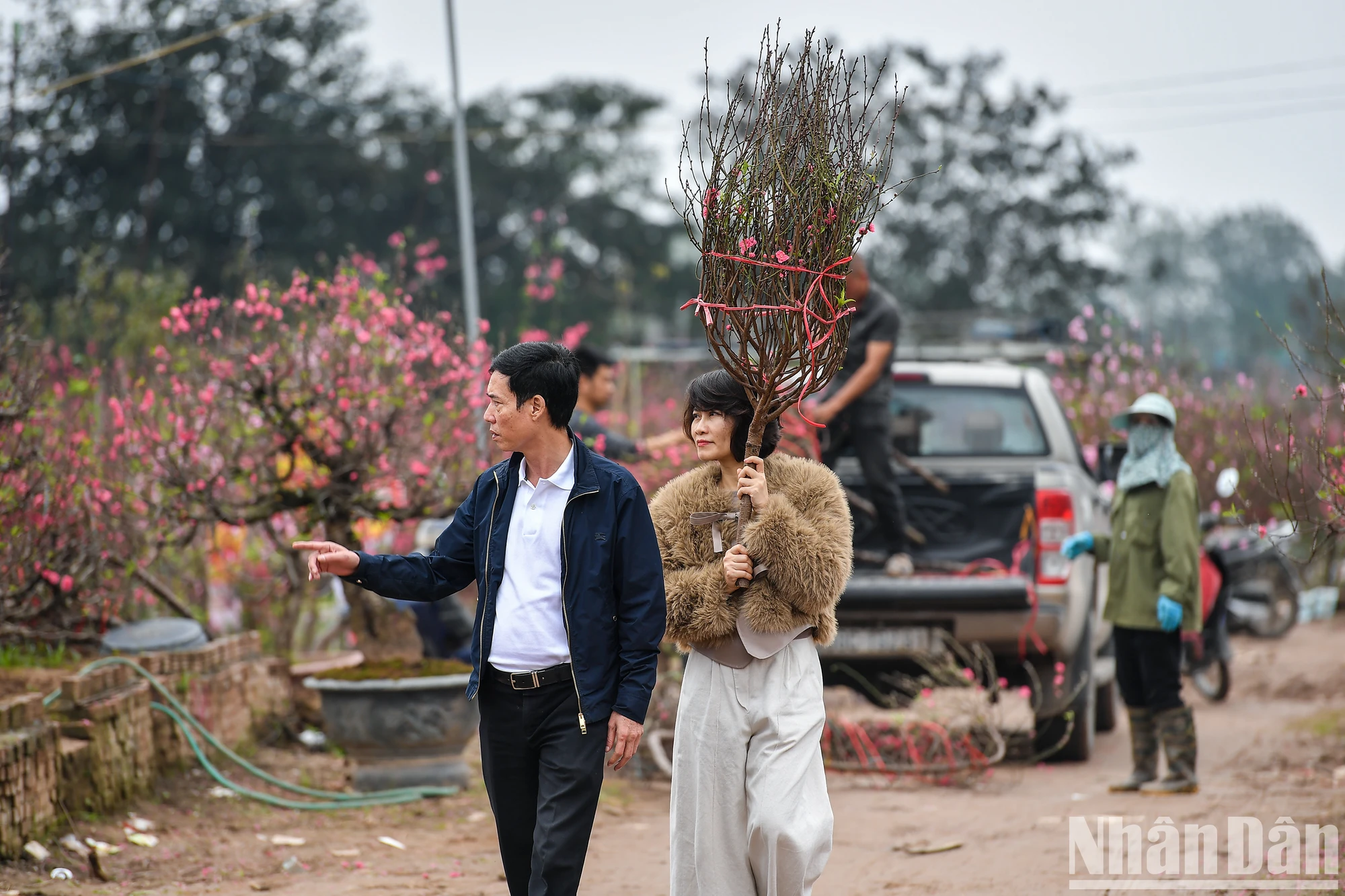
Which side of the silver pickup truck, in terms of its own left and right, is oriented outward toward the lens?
back

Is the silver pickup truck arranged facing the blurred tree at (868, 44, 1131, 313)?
yes

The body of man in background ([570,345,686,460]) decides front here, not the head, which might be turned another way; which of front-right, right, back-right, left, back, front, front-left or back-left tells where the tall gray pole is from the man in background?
left

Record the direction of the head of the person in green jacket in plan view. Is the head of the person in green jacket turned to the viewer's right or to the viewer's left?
to the viewer's left

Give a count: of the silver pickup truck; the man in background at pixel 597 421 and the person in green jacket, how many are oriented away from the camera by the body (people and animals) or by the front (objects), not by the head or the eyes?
1

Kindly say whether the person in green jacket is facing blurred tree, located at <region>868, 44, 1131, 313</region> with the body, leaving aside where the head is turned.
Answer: no

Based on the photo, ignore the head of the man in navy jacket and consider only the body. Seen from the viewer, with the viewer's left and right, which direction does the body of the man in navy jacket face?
facing the viewer and to the left of the viewer

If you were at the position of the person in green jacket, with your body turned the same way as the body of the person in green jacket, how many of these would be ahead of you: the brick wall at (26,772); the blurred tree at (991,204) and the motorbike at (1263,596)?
1

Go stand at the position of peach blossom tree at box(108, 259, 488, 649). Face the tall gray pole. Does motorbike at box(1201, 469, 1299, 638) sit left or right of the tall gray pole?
right

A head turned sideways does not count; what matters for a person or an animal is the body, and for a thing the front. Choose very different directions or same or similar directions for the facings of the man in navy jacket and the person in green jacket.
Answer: same or similar directions

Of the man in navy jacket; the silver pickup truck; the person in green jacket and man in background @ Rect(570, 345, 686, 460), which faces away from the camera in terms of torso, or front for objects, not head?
the silver pickup truck

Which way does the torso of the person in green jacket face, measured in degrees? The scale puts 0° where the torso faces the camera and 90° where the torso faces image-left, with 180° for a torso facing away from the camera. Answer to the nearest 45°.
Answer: approximately 45°

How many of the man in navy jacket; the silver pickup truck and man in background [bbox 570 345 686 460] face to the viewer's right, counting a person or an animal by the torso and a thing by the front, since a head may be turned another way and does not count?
1

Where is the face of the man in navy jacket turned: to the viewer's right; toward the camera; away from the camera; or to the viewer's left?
to the viewer's left

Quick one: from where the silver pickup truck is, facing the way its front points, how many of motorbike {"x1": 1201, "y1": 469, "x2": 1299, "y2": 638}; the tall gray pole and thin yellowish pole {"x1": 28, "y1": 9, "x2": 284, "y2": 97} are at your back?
0

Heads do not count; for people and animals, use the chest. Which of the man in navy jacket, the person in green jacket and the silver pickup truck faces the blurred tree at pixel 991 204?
the silver pickup truck

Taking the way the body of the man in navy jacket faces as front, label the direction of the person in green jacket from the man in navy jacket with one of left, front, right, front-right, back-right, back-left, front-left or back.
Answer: back

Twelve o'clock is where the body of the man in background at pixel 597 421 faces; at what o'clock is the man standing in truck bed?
The man standing in truck bed is roughly at 12 o'clock from the man in background.

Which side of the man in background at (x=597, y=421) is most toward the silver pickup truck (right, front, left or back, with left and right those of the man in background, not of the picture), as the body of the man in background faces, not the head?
front

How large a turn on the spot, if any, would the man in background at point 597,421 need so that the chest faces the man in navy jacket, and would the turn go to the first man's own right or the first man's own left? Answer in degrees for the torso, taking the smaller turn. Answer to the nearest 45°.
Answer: approximately 90° to the first man's own right

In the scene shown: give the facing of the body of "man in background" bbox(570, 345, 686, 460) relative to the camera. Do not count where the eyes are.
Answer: to the viewer's right

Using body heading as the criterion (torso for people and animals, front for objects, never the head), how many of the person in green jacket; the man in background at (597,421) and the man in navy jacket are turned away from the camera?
0

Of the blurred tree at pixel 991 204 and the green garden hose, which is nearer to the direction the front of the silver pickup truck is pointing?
the blurred tree

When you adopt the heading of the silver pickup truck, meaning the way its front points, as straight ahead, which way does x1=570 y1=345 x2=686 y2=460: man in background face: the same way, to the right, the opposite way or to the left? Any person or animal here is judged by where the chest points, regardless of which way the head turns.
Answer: to the right

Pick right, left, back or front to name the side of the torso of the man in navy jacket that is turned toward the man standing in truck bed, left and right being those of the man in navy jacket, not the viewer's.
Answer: back
